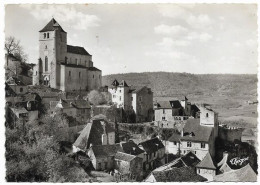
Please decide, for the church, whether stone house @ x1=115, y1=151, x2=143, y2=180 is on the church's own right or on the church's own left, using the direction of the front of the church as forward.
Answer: on the church's own left

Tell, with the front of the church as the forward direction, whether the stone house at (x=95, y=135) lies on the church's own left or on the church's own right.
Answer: on the church's own left

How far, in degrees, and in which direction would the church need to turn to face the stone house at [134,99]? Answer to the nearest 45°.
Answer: approximately 135° to its left

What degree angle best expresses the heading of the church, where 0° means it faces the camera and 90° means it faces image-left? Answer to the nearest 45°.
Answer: approximately 45°

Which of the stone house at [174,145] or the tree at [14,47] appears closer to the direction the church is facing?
the tree

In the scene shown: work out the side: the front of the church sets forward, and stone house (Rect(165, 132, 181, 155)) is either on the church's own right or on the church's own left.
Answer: on the church's own left

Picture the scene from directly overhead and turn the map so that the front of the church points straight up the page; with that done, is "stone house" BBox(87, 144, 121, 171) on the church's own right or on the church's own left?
on the church's own left

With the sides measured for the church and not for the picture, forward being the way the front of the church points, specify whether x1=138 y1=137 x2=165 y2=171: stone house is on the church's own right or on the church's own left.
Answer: on the church's own left
